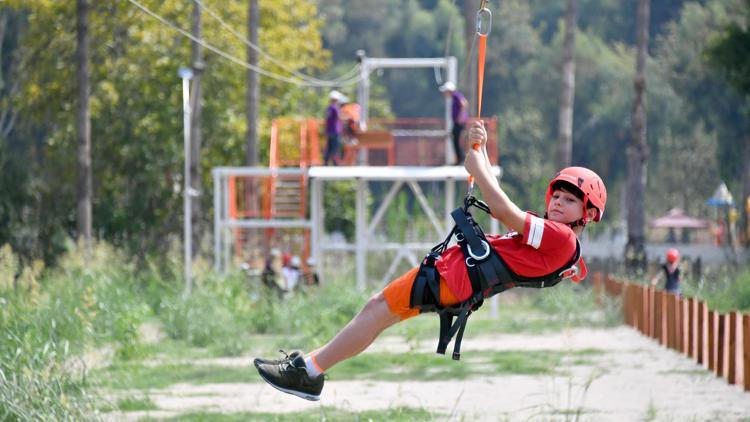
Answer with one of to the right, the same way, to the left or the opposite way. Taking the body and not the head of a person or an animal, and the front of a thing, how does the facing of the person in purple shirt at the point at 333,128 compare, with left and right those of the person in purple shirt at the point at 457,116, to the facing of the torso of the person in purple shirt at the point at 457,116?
the opposite way

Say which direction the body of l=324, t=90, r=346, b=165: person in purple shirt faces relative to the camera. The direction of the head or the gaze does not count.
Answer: to the viewer's right

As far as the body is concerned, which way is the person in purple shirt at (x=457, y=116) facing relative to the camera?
to the viewer's left

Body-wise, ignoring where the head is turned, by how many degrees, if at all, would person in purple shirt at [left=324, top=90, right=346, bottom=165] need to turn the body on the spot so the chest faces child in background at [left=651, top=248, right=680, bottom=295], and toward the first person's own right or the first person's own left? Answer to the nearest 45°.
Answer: approximately 45° to the first person's own right

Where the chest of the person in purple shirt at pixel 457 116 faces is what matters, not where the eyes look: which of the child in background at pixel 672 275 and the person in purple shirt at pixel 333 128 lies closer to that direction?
the person in purple shirt

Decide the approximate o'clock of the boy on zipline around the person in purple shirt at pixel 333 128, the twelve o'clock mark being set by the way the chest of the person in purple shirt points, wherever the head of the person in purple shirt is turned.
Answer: The boy on zipline is roughly at 3 o'clock from the person in purple shirt.

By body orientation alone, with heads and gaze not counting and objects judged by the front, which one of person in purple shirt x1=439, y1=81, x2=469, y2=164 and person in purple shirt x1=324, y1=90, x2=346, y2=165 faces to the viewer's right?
person in purple shirt x1=324, y1=90, x2=346, y2=165

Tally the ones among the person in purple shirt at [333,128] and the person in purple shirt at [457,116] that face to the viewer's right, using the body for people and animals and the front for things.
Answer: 1
